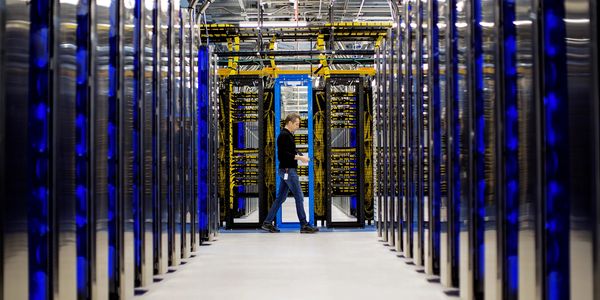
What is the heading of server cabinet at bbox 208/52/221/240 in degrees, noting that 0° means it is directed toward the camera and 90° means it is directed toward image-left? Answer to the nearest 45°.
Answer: approximately 270°

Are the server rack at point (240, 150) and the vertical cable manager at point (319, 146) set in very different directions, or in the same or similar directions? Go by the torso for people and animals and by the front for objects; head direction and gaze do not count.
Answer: same or similar directions

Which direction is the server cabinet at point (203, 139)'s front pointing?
to the viewer's right

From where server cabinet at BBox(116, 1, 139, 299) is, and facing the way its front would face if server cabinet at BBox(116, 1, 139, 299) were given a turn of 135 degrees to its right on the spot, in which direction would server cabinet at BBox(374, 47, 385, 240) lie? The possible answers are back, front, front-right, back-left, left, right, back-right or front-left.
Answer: back

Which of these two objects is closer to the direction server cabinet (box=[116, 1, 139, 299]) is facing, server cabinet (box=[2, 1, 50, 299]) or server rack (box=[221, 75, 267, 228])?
the server rack

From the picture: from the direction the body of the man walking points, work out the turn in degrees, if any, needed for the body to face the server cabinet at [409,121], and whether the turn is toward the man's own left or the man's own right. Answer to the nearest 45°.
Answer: approximately 45° to the man's own right

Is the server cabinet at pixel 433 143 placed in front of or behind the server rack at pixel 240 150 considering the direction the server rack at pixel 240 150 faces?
in front

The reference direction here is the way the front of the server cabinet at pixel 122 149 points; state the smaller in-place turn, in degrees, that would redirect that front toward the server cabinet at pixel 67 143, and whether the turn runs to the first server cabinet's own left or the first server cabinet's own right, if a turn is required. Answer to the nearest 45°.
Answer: approximately 90° to the first server cabinet's own right

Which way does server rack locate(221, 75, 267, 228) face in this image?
toward the camera

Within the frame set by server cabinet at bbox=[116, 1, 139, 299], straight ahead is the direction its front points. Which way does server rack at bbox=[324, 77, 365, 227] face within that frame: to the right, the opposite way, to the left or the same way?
to the right

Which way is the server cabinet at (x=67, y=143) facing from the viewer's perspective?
to the viewer's right

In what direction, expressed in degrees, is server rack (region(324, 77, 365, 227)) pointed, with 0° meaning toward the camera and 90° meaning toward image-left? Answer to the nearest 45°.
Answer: approximately 0°

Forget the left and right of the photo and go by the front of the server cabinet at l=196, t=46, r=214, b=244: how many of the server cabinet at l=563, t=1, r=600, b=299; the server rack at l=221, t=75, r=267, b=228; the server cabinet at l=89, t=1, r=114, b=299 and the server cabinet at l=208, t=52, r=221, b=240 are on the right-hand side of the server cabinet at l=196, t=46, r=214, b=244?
2

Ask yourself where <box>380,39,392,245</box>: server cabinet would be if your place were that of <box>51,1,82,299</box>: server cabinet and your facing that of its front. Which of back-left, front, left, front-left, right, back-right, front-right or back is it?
front-left

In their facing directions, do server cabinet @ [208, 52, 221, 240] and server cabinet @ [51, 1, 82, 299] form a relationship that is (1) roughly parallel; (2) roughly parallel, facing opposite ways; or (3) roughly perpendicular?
roughly parallel

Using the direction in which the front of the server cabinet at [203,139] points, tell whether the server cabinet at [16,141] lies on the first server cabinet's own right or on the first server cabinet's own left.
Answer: on the first server cabinet's own right

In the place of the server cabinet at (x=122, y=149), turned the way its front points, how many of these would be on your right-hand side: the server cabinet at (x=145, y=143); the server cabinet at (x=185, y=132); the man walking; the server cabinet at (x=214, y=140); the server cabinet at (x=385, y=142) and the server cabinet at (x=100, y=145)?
1

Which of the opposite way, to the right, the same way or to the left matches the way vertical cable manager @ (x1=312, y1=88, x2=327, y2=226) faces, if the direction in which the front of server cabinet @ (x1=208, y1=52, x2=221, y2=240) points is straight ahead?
to the right

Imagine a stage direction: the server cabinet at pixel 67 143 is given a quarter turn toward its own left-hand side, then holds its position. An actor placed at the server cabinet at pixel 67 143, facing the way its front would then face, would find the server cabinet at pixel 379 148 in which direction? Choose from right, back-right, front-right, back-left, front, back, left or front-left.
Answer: front-right

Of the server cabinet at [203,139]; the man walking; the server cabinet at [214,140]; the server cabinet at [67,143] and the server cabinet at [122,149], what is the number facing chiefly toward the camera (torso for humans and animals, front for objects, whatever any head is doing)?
0
